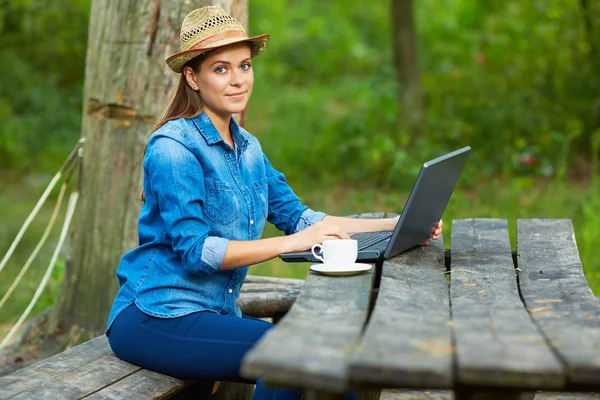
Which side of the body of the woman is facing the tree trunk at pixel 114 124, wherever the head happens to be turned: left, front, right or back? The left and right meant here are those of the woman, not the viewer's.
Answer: back

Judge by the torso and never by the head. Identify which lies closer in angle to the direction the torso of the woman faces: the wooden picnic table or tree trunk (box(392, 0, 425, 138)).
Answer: the wooden picnic table

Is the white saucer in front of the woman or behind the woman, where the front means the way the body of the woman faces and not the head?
in front

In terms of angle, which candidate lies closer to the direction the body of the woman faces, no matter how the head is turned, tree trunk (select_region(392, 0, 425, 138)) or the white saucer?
the white saucer

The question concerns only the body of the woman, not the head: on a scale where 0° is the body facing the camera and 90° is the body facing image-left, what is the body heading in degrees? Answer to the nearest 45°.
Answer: approximately 315°
